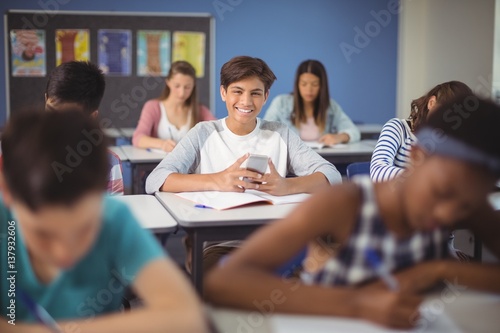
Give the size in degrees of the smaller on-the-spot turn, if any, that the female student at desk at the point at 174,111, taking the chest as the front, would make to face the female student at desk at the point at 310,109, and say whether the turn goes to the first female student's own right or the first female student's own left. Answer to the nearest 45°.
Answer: approximately 90° to the first female student's own left

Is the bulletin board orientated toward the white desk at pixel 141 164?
yes

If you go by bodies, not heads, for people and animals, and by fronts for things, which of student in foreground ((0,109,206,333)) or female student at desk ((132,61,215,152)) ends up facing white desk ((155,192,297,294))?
the female student at desk

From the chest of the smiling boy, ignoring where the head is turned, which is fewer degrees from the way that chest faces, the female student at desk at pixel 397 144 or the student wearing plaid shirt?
the student wearing plaid shirt

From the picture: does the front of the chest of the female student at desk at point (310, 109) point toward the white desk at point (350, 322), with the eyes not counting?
yes

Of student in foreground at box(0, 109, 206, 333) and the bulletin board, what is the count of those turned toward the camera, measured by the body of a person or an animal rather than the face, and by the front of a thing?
2

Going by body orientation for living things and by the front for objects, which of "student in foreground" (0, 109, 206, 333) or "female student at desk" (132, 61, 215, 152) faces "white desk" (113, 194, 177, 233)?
the female student at desk

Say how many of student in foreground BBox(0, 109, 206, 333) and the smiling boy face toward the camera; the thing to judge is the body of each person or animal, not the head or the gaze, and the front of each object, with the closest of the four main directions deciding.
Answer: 2

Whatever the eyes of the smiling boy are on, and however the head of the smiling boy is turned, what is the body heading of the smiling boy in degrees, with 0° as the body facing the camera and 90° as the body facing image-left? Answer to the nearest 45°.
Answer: approximately 0°

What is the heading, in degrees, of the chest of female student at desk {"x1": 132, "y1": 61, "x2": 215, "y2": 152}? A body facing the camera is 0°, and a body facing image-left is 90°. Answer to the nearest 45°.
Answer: approximately 0°
